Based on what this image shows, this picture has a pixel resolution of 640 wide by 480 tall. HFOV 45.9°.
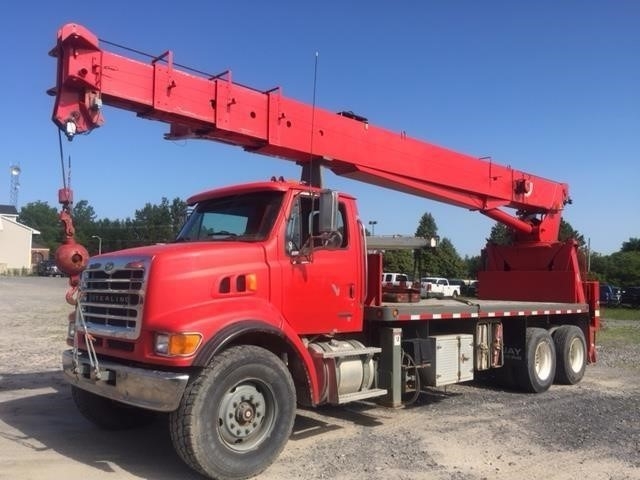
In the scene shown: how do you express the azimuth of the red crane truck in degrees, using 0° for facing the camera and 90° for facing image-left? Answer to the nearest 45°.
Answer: approximately 45°

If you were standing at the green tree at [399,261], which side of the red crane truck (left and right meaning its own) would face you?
back
